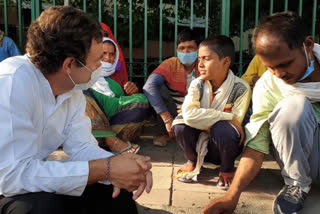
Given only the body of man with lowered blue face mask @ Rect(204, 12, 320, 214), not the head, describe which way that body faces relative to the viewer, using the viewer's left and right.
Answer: facing the viewer and to the left of the viewer

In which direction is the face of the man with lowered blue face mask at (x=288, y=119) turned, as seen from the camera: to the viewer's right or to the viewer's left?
to the viewer's left

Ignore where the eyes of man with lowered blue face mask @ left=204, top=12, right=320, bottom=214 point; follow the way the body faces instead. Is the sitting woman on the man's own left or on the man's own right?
on the man's own right

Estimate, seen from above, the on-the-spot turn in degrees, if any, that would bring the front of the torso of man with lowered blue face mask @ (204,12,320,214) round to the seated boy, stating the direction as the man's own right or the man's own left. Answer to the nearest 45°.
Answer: approximately 90° to the man's own right

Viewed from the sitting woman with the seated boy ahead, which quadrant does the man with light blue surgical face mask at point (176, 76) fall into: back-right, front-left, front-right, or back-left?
front-left

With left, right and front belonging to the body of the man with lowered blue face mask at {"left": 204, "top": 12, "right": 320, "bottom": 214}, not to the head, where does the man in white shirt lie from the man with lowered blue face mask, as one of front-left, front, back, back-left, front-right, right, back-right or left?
front

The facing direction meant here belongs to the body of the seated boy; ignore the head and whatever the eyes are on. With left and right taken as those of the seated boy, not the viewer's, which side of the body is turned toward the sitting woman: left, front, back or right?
right

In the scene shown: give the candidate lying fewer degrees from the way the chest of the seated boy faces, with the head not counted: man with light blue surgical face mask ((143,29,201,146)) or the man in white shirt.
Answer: the man in white shirt

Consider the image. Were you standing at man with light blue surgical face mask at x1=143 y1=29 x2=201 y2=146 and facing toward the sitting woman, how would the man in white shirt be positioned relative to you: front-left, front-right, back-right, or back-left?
front-left

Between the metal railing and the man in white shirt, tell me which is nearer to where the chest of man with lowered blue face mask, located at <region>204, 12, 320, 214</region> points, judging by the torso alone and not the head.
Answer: the man in white shirt
